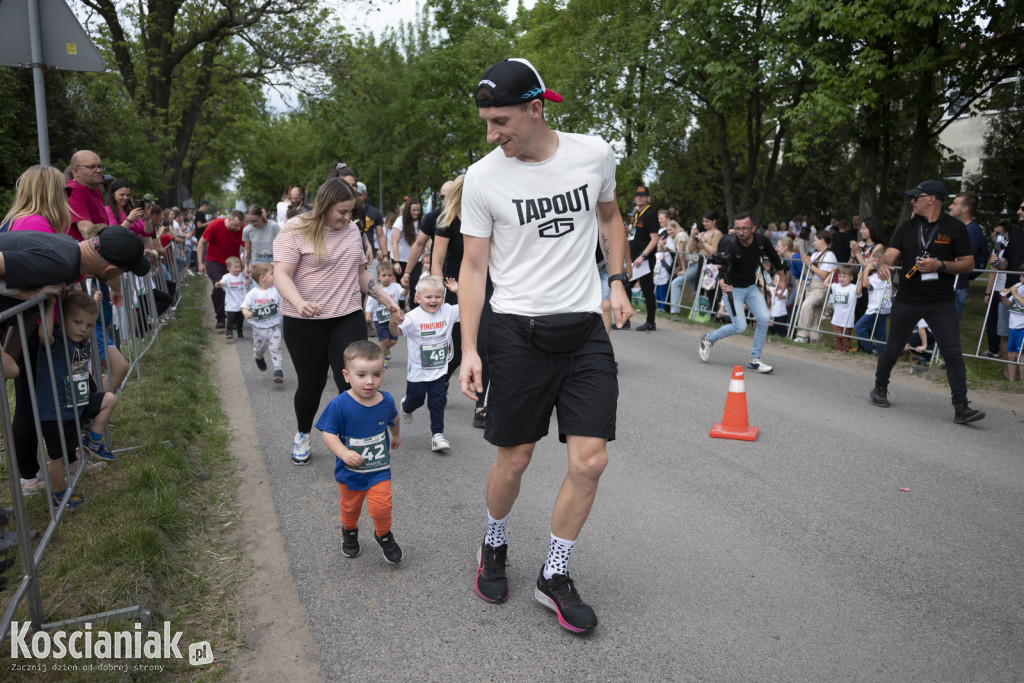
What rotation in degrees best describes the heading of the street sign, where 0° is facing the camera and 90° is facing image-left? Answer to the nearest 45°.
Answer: approximately 180°

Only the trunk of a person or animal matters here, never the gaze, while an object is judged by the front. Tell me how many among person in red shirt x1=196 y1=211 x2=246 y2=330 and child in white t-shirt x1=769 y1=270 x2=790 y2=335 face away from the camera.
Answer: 0

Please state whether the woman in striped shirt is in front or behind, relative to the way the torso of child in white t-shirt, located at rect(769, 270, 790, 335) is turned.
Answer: in front

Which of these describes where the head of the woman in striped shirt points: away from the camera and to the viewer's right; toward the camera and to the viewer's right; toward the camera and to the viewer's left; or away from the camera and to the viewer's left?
toward the camera and to the viewer's right

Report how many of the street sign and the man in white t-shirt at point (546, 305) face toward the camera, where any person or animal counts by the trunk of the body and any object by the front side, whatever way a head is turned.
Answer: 1

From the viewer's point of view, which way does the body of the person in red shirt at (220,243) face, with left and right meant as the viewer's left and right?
facing the viewer and to the right of the viewer

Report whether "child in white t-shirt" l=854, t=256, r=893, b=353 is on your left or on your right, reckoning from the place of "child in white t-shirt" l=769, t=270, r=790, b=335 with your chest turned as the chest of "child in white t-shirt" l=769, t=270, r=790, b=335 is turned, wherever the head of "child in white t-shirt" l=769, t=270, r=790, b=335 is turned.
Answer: on your left

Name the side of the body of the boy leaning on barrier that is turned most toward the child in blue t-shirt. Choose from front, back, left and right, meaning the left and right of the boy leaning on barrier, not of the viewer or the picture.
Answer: front

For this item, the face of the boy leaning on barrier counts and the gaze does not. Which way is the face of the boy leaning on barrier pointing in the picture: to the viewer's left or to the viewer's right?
to the viewer's right

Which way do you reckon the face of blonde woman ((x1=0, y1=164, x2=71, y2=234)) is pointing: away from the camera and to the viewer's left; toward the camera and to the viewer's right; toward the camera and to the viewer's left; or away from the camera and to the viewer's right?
away from the camera and to the viewer's right

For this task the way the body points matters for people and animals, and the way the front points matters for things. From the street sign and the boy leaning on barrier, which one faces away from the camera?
the street sign

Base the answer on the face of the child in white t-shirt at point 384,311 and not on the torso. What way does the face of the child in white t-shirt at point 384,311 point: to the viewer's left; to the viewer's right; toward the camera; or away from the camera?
toward the camera

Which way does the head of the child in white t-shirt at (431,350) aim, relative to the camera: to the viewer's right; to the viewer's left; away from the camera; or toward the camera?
toward the camera
